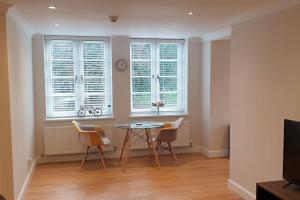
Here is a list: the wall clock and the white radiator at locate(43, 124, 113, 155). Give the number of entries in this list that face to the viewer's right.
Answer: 0

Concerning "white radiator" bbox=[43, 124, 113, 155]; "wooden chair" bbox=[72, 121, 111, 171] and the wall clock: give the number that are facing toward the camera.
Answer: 2

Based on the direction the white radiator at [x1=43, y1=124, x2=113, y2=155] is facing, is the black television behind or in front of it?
in front

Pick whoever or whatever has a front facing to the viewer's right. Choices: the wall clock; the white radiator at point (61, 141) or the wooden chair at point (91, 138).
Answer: the wooden chair

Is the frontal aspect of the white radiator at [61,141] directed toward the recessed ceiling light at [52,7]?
yes

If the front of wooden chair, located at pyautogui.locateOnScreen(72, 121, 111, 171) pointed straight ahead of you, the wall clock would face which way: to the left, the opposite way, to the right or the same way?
to the right

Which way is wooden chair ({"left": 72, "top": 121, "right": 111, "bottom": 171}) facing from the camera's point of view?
to the viewer's right
